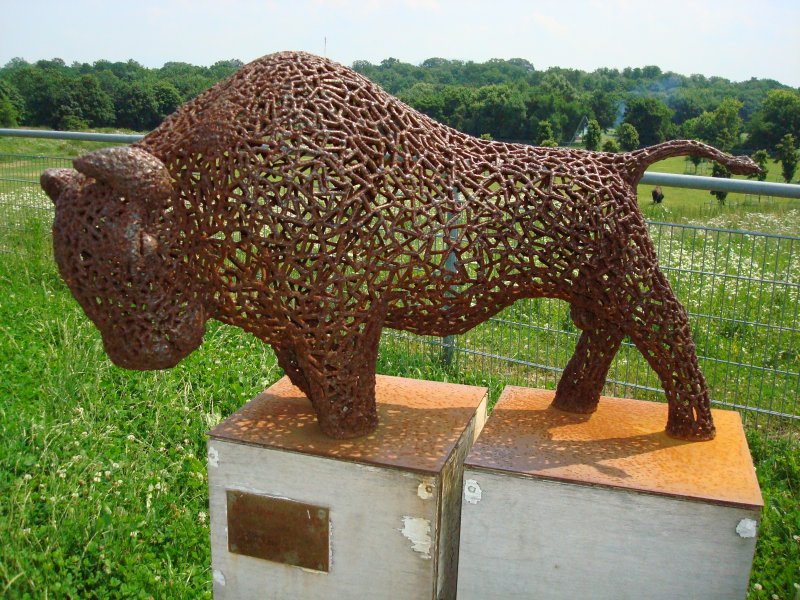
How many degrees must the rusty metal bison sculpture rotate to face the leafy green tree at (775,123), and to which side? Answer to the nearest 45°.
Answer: approximately 135° to its right

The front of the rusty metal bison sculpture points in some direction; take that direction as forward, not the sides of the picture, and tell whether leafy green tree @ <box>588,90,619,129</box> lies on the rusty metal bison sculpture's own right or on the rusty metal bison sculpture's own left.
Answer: on the rusty metal bison sculpture's own right

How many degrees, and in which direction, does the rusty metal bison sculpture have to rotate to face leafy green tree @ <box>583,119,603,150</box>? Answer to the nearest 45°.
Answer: approximately 90° to its right

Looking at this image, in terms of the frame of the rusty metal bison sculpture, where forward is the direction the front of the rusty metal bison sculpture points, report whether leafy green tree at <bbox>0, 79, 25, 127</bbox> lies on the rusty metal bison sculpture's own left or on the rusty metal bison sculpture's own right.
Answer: on the rusty metal bison sculpture's own right

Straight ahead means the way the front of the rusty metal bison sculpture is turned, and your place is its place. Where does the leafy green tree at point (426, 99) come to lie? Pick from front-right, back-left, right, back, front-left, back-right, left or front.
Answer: right

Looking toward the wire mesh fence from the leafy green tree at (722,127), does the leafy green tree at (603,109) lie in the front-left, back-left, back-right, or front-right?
back-right

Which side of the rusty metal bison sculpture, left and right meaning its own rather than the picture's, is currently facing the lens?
left

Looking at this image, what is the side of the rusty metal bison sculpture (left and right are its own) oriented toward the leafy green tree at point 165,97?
right

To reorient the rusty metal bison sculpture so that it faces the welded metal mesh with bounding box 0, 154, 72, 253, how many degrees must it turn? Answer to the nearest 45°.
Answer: approximately 45° to its right

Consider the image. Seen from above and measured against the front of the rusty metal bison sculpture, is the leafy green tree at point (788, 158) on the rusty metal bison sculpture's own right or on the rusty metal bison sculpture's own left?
on the rusty metal bison sculpture's own right
